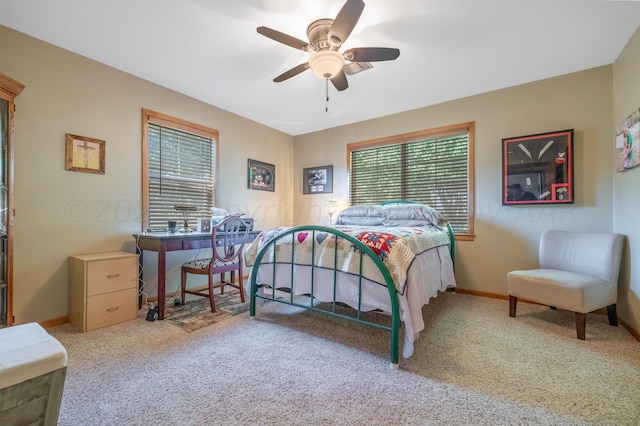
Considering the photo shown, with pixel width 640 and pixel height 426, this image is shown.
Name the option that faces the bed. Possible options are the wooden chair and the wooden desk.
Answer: the wooden desk

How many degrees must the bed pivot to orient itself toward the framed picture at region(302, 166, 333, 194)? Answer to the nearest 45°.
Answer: approximately 135° to its right

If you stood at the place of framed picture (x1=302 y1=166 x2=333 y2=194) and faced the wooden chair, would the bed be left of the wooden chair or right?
left

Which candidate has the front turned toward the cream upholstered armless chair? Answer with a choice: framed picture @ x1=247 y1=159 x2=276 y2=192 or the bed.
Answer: the framed picture

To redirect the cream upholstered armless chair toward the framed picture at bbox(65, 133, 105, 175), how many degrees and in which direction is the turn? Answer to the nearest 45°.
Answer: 0° — it already faces it

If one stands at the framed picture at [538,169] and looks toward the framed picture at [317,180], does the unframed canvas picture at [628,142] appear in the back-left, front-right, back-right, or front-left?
back-left

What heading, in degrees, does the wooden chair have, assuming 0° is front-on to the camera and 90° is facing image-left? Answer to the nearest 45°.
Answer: approximately 135°

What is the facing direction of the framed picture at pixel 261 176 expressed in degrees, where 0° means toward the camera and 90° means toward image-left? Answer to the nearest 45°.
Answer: approximately 315°
